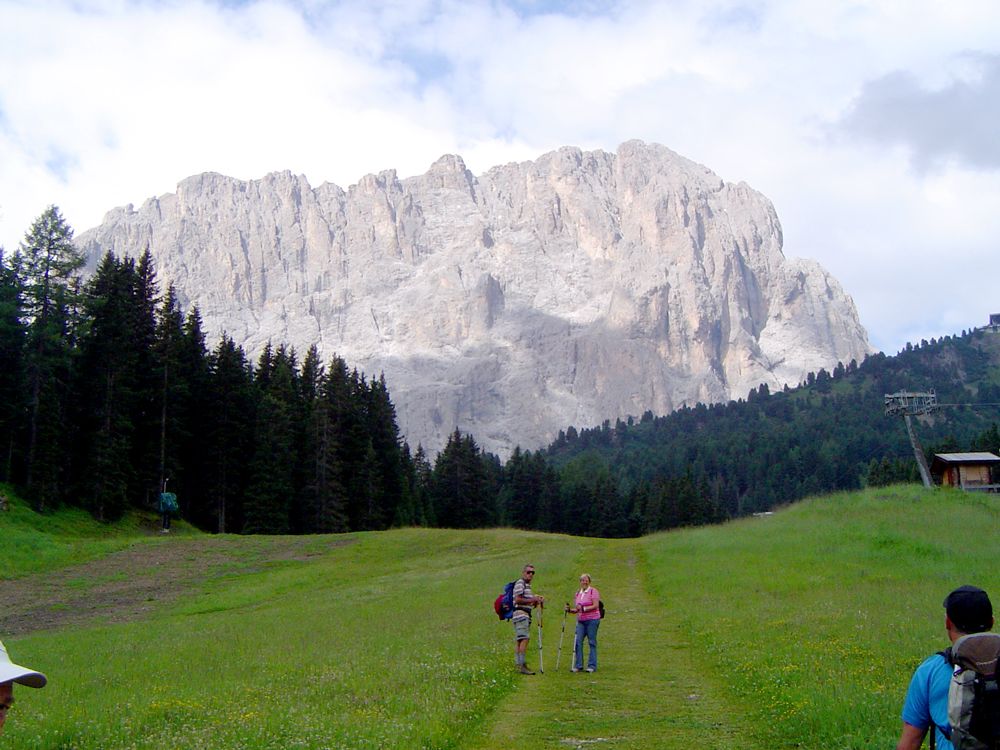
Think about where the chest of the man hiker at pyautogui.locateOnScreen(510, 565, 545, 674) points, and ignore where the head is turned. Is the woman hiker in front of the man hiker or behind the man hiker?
in front

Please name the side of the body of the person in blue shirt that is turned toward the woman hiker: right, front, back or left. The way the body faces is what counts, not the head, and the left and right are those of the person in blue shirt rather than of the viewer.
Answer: front

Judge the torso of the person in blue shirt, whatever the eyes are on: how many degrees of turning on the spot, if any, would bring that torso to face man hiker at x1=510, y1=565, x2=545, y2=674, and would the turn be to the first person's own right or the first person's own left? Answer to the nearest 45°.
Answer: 0° — they already face them

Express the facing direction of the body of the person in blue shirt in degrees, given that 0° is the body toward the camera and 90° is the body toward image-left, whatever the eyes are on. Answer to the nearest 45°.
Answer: approximately 135°
